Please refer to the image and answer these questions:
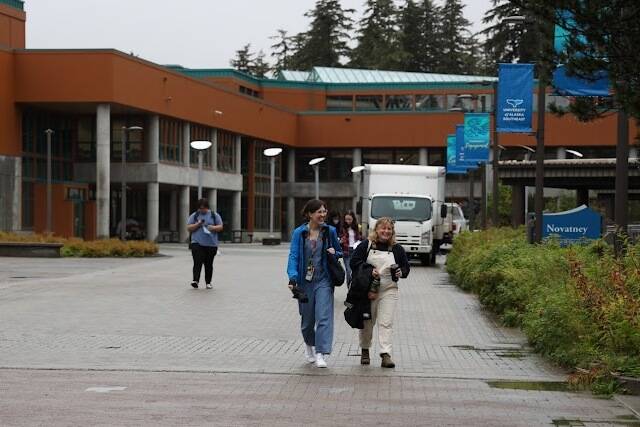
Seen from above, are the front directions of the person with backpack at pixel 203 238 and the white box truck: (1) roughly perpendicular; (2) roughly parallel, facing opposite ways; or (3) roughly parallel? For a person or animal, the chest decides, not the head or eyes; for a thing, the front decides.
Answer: roughly parallel

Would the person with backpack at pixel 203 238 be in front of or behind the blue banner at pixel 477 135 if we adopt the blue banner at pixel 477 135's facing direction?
in front

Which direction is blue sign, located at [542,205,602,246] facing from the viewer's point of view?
toward the camera

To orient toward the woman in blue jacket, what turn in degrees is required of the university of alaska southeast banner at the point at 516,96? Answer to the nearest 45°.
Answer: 0° — it already faces them

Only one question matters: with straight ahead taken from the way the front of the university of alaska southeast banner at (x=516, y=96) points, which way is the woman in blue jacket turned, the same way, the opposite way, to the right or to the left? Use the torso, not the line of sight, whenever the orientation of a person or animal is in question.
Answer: the same way

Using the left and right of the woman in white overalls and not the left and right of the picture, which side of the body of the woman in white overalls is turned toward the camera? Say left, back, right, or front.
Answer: front

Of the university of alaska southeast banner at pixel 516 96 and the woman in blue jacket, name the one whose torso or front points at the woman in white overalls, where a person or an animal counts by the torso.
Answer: the university of alaska southeast banner

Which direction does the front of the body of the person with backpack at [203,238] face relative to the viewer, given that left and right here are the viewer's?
facing the viewer

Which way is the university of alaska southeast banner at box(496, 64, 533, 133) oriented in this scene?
toward the camera

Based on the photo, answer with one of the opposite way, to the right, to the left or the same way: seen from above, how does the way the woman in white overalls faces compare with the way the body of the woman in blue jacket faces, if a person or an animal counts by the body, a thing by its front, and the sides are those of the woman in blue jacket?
the same way

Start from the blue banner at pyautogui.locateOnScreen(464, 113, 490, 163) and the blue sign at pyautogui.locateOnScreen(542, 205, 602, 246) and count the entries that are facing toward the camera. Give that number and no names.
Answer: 2

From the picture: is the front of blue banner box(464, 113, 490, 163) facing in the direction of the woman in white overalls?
yes

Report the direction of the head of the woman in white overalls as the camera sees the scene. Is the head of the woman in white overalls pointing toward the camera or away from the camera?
toward the camera

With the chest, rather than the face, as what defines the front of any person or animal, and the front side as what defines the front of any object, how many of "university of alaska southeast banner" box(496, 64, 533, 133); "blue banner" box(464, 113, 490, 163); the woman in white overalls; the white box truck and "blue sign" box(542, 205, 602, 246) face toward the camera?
5

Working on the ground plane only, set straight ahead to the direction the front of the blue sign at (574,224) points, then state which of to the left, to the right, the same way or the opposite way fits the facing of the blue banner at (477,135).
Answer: the same way

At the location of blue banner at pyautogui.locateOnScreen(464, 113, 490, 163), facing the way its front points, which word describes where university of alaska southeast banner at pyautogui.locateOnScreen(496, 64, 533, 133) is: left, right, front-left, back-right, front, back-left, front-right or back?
front

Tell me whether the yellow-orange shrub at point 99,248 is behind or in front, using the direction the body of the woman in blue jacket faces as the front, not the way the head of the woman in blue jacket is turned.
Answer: behind

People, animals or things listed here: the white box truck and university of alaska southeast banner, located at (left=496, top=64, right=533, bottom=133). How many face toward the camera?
2
